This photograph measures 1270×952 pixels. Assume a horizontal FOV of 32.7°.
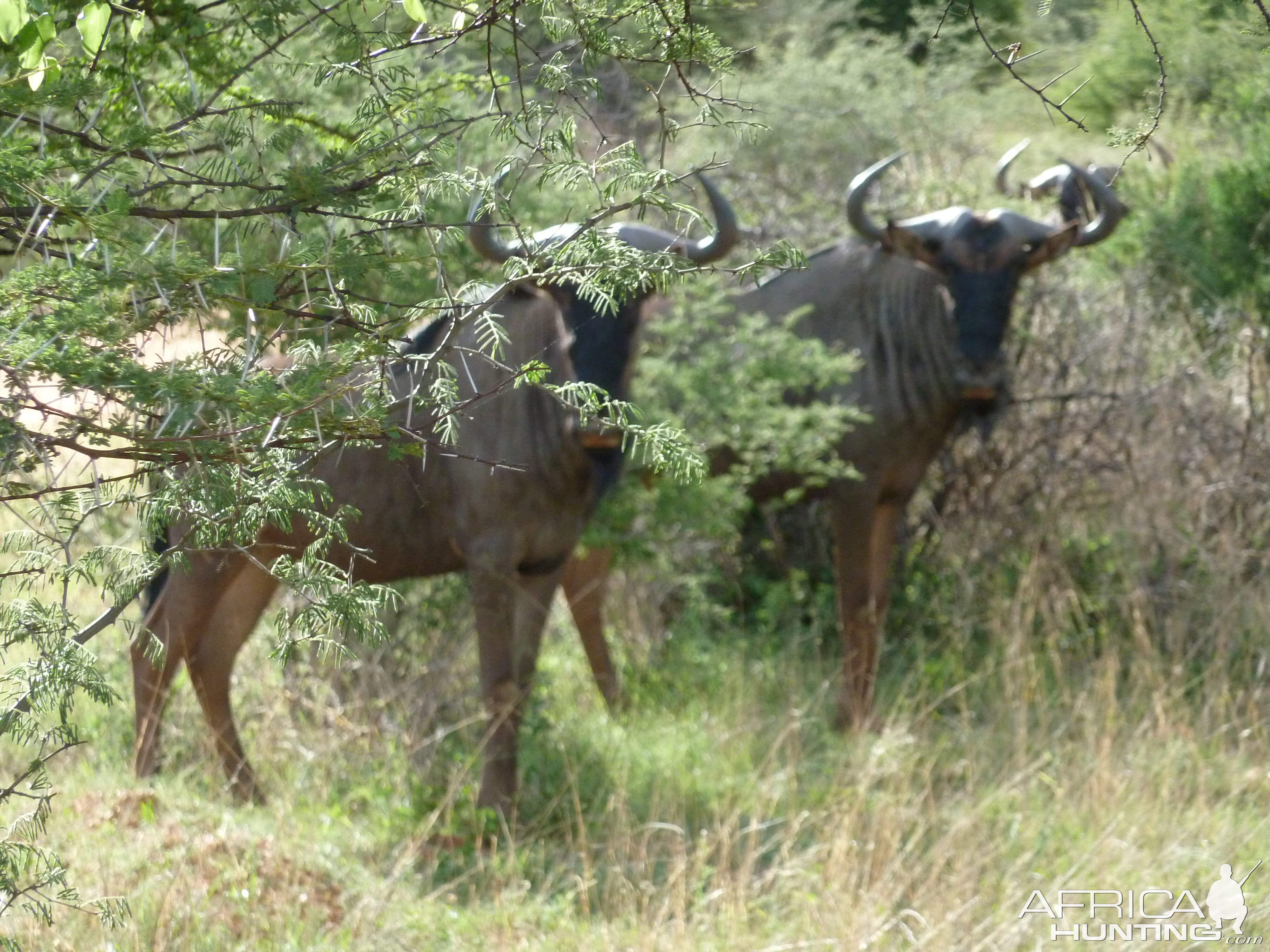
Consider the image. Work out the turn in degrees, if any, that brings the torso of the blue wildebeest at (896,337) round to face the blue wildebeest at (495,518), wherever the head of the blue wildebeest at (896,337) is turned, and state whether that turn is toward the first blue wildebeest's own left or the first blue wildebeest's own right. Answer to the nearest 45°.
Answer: approximately 90° to the first blue wildebeest's own right

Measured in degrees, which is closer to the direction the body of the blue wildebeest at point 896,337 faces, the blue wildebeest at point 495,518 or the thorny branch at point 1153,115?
the thorny branch

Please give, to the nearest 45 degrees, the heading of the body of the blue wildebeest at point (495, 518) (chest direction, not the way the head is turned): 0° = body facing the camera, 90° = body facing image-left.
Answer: approximately 315°

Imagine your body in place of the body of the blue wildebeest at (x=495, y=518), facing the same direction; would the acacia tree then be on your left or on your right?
on your right

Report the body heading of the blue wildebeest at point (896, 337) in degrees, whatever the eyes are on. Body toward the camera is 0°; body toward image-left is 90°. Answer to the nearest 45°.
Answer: approximately 315°
